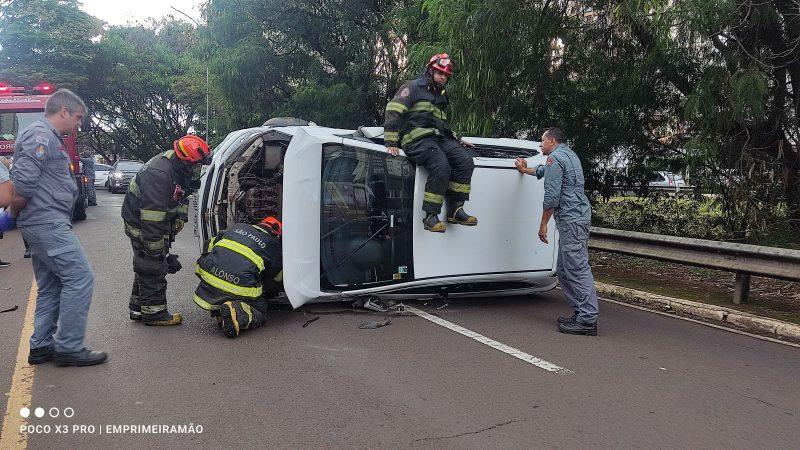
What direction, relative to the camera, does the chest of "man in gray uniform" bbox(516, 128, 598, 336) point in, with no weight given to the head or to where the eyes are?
to the viewer's left

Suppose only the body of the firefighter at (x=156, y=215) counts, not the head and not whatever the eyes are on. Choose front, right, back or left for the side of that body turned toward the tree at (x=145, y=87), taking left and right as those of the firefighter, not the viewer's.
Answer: left

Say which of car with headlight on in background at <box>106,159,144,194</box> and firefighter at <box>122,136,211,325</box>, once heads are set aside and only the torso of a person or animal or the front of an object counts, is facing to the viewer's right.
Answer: the firefighter

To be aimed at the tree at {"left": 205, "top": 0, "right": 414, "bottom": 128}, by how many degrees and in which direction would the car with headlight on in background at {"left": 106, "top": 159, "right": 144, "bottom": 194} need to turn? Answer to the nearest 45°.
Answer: approximately 45° to its left

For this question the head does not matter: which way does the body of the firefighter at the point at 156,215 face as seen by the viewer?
to the viewer's right

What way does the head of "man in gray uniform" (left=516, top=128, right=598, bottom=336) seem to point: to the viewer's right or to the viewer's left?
to the viewer's left

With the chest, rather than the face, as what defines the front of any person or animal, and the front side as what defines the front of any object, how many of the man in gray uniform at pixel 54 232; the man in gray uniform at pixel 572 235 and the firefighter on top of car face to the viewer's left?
1

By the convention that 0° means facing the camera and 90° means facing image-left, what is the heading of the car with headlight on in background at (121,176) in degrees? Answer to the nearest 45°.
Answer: approximately 45°

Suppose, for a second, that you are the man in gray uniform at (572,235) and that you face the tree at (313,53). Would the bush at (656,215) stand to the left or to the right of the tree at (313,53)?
right

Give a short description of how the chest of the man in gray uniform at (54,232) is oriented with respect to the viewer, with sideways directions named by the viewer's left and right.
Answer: facing to the right of the viewer

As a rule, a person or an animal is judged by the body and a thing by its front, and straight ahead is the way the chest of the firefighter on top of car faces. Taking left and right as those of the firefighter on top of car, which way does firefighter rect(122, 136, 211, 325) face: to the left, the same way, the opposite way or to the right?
to the left

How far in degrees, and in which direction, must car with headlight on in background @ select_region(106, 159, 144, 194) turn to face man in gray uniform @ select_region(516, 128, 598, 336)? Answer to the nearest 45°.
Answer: approximately 45° to its left

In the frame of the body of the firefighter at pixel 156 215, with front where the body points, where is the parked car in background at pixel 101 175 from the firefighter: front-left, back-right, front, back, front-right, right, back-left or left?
left

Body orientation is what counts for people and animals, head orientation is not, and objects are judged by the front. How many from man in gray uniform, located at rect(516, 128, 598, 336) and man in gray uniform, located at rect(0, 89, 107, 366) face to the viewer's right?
1

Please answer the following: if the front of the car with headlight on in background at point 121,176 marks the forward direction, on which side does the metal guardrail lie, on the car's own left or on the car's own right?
on the car's own left
